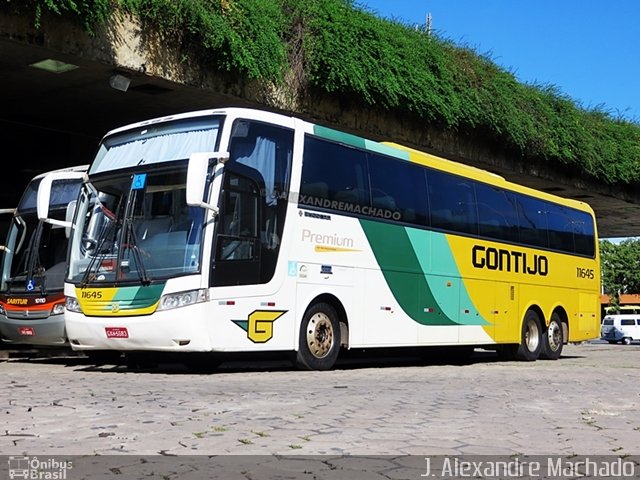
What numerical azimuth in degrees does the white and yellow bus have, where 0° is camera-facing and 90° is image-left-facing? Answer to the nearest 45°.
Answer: approximately 45°

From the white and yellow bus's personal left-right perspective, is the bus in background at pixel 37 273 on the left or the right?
on its right

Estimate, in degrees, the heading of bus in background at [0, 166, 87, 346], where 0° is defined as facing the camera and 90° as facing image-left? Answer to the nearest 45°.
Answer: approximately 45°

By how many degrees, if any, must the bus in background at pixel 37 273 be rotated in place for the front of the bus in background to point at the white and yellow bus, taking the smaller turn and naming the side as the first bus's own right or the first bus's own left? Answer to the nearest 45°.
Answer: approximately 90° to the first bus's own left
